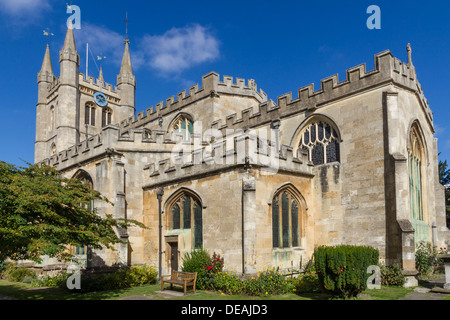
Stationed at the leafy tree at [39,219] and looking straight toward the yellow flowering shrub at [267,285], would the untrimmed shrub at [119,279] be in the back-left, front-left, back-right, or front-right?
front-left
